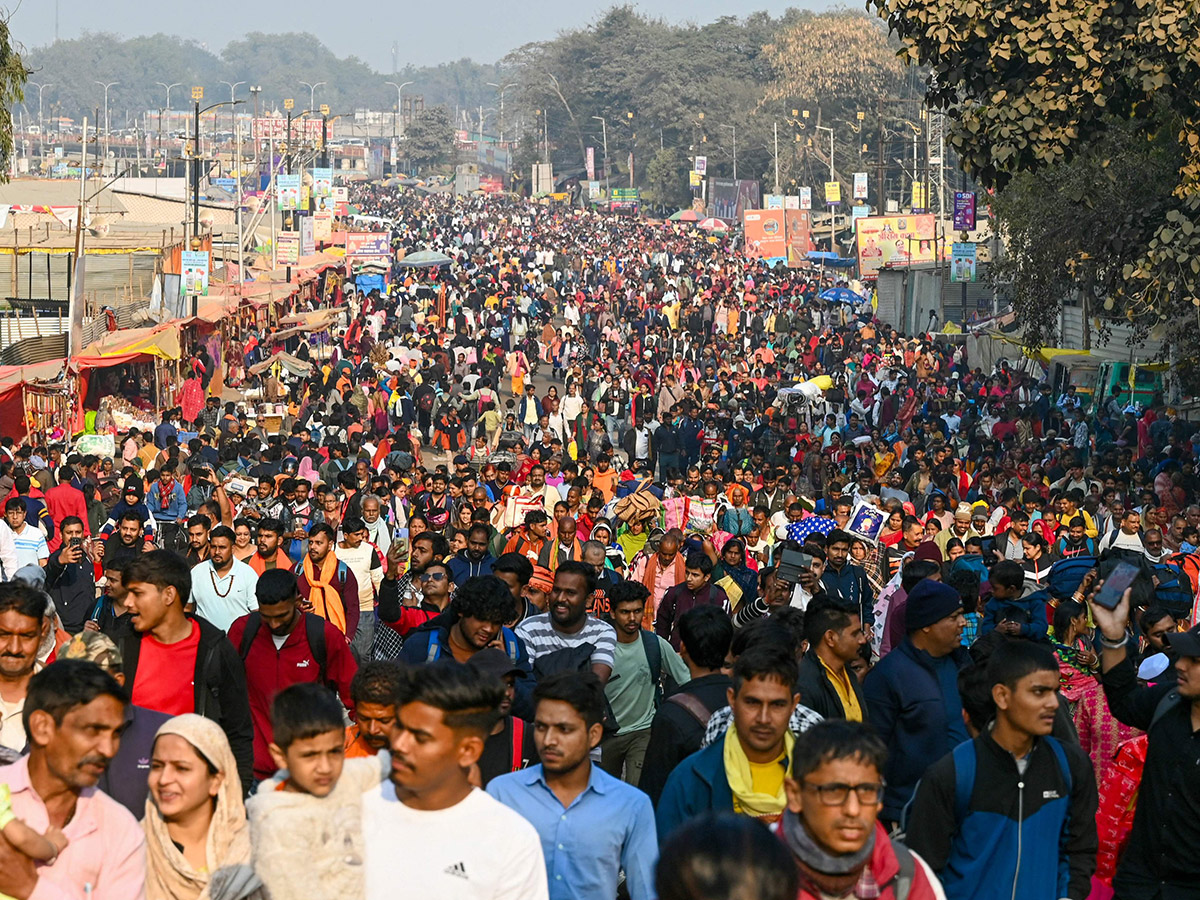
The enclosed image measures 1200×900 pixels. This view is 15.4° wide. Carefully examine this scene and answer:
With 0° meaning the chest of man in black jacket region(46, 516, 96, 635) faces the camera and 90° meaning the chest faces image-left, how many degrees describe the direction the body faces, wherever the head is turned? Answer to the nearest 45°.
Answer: approximately 315°

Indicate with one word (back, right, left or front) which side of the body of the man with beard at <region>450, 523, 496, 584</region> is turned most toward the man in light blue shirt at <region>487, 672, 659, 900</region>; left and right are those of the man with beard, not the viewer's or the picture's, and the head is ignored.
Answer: front

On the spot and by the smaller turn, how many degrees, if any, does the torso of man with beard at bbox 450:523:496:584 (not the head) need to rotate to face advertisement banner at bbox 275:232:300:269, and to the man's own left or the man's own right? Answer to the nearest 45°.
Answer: approximately 180°

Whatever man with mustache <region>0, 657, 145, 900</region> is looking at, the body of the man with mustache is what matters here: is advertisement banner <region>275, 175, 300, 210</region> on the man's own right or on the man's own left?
on the man's own left
